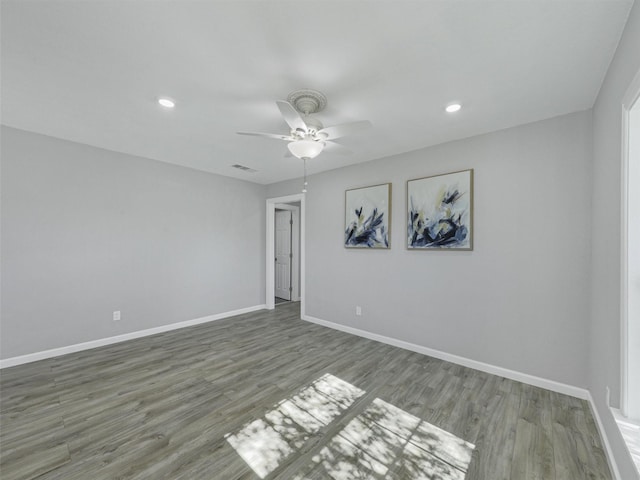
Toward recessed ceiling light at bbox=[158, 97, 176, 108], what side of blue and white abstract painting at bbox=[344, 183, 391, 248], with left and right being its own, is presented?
front

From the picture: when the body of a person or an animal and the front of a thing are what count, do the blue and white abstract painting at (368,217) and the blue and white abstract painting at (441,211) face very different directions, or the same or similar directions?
same or similar directions

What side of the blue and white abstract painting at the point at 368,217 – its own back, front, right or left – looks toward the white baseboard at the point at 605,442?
left

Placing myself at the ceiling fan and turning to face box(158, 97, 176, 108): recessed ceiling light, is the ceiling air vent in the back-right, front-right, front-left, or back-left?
front-right

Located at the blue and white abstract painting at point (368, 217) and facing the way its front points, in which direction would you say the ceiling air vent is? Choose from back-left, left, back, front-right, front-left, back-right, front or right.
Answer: front-right

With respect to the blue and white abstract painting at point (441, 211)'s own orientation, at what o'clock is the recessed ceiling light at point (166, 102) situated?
The recessed ceiling light is roughly at 12 o'clock from the blue and white abstract painting.

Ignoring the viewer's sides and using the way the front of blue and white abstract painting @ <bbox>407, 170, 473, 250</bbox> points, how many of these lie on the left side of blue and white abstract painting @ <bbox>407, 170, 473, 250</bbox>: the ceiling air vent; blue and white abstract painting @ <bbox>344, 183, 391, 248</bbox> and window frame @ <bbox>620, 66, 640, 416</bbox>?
1

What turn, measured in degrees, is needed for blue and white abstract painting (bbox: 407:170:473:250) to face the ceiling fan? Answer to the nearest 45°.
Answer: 0° — it already faces it

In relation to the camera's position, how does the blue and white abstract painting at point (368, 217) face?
facing the viewer and to the left of the viewer

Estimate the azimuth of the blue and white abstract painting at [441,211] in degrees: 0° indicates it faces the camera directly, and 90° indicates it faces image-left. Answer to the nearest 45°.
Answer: approximately 45°

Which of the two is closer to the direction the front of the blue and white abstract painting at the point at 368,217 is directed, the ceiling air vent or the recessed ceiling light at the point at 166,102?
the recessed ceiling light

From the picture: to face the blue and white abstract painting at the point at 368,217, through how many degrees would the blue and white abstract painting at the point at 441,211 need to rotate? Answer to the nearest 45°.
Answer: approximately 45° to its right

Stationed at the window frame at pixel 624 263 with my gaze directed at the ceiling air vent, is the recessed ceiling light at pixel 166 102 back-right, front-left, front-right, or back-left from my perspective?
front-left

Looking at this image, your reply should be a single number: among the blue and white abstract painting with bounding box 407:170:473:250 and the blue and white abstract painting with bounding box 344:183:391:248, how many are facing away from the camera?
0
